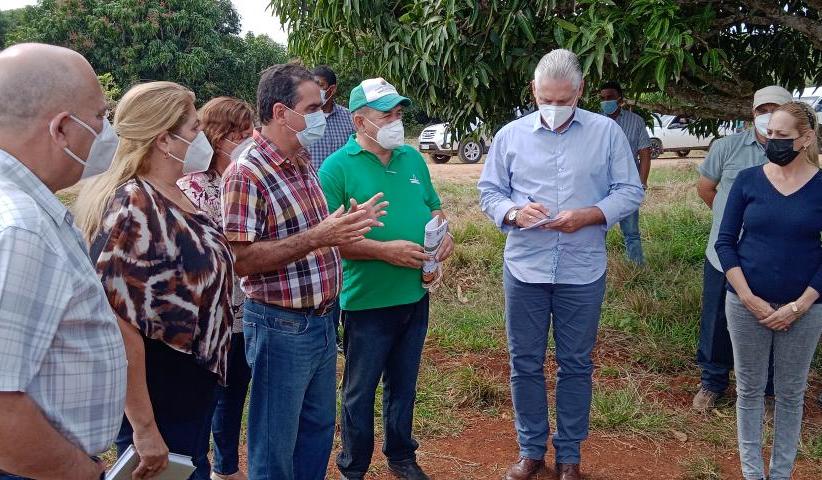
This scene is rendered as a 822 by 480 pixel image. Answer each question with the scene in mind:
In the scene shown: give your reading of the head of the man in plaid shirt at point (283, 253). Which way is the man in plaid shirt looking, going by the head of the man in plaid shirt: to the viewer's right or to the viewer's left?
to the viewer's right

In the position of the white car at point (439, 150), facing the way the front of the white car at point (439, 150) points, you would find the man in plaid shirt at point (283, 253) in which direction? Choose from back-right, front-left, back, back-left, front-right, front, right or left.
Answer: front-left

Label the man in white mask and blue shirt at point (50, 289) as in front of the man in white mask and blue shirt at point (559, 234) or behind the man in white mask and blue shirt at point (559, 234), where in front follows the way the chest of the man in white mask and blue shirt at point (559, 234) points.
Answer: in front

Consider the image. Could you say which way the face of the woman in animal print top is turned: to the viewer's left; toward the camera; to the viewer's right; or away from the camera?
to the viewer's right

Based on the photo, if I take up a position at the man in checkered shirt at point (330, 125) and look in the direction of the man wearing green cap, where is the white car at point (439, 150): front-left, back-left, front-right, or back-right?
back-left

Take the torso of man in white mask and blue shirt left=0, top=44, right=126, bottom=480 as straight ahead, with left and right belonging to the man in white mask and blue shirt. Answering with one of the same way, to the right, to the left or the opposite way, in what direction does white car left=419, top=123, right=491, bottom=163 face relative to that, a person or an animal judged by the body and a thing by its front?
the opposite way

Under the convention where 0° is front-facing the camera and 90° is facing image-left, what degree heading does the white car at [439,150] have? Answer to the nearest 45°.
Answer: approximately 45°

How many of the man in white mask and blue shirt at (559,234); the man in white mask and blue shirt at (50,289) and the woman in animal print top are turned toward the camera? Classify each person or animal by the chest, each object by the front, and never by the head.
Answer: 1

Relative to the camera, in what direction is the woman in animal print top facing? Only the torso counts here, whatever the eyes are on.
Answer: to the viewer's right

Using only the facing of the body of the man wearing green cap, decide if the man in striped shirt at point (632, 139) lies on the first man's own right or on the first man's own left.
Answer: on the first man's own left

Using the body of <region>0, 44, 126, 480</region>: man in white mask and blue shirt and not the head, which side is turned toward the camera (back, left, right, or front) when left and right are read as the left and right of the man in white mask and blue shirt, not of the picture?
right

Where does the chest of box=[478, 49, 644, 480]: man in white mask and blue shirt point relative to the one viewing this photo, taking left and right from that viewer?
facing the viewer

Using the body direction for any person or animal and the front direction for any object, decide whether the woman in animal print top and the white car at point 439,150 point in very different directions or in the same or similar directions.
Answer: very different directions

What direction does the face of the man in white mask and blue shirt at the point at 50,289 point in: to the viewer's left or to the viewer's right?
to the viewer's right

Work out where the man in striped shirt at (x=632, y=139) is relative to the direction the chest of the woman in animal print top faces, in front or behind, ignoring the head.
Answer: in front

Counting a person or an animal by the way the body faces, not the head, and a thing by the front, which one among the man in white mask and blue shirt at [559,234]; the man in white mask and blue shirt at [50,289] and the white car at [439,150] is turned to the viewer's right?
the man in white mask and blue shirt at [50,289]
